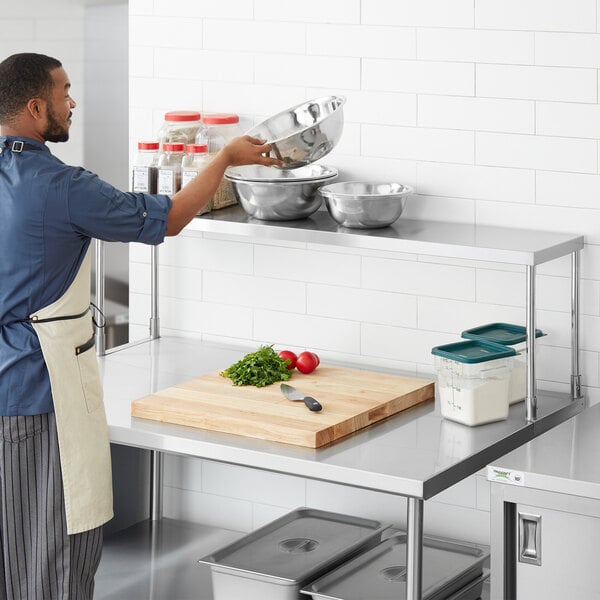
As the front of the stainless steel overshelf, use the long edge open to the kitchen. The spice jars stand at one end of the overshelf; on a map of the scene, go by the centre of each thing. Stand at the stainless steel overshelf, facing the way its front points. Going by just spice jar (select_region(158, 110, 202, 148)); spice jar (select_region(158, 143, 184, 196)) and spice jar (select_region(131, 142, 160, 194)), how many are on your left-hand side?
0

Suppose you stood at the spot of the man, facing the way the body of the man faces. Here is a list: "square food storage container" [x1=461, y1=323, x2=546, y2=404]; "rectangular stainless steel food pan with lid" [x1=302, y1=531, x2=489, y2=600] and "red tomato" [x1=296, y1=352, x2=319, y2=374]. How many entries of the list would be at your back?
0

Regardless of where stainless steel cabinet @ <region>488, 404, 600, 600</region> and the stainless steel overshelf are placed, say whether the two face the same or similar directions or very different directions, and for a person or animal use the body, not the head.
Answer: same or similar directions

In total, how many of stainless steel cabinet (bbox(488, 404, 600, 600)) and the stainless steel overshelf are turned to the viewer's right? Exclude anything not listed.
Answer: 0

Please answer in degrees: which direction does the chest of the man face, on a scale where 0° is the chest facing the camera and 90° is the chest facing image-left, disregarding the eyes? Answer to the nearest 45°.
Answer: approximately 225°

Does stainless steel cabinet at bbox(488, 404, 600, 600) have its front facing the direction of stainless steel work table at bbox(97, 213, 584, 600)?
no

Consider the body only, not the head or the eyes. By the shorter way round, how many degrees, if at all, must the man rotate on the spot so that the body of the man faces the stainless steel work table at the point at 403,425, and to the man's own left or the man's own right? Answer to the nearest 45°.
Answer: approximately 45° to the man's own right

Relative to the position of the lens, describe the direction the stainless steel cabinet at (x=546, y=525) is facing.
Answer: facing the viewer and to the left of the viewer
